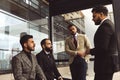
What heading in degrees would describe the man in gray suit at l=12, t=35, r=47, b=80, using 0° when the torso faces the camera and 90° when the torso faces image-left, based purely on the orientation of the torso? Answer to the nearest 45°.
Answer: approximately 315°

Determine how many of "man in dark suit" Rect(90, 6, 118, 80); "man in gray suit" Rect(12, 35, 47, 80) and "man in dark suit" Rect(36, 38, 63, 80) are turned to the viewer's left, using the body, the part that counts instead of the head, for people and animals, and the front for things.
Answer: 1

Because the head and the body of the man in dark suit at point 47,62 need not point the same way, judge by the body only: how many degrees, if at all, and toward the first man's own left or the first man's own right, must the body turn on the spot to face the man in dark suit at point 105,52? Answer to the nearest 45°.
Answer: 0° — they already face them

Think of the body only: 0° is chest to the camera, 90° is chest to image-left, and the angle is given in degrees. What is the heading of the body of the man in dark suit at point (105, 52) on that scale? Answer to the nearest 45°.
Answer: approximately 90°

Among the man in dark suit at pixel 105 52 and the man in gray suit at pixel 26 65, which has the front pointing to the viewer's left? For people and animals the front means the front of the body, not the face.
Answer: the man in dark suit

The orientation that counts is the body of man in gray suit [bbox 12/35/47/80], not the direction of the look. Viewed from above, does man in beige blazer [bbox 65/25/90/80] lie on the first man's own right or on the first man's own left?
on the first man's own left

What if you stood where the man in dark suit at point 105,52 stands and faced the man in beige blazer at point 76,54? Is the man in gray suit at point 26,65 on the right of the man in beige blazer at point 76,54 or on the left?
left

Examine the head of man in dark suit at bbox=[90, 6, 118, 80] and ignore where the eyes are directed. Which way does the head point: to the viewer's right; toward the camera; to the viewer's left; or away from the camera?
to the viewer's left

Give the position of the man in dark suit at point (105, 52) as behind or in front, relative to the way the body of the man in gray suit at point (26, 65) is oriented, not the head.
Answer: in front
